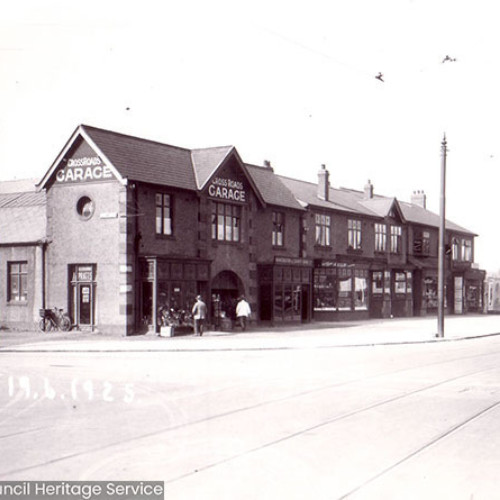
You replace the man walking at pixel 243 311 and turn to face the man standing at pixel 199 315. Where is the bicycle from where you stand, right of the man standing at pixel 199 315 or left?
right

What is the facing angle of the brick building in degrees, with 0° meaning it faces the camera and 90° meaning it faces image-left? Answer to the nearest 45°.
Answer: approximately 315°
